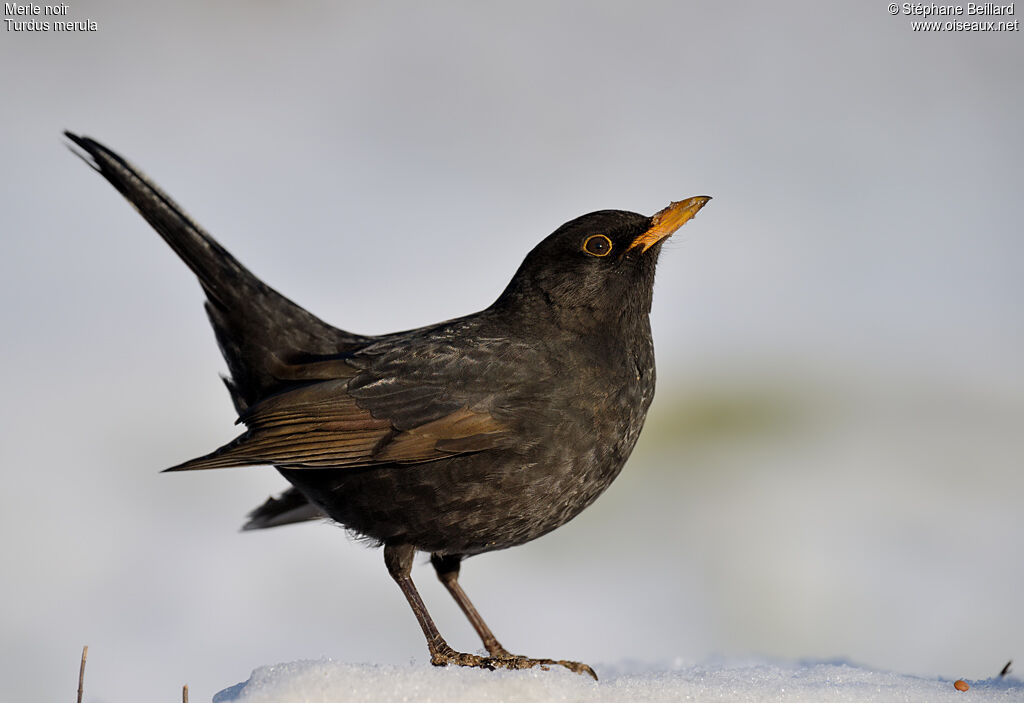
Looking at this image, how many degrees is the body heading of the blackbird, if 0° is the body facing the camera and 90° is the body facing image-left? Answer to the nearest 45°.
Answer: approximately 270°
